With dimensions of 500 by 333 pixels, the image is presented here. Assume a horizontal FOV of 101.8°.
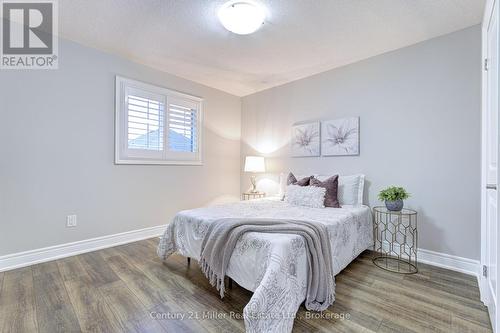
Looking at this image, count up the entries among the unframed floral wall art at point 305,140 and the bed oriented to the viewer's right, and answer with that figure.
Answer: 0

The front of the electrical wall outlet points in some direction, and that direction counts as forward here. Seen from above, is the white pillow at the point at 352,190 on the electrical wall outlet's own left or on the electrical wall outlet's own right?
on the electrical wall outlet's own left

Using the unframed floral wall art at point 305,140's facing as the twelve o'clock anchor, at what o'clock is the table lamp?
The table lamp is roughly at 2 o'clock from the unframed floral wall art.

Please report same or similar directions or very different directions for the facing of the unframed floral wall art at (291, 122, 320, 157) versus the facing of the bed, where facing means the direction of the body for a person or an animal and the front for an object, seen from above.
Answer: same or similar directions

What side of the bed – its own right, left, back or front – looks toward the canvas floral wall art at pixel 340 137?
back

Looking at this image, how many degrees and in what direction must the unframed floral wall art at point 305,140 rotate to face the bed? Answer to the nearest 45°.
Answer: approximately 45° to its left

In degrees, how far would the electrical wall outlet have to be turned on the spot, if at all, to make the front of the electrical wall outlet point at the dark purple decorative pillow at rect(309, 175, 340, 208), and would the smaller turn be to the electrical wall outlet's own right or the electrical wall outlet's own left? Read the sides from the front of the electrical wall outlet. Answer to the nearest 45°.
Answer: approximately 45° to the electrical wall outlet's own left

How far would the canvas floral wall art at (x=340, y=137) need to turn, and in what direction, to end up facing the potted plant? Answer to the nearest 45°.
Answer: approximately 90° to its left

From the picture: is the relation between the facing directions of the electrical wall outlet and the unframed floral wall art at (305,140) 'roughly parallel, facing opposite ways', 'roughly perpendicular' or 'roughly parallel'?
roughly perpendicular

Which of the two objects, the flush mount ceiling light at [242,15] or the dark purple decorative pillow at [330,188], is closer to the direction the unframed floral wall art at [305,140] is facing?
the flush mount ceiling light

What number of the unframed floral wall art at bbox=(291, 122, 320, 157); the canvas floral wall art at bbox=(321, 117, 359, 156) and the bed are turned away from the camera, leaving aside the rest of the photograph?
0

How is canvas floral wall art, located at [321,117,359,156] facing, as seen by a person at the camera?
facing the viewer and to the left of the viewer

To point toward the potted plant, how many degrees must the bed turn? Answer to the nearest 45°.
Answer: approximately 180°

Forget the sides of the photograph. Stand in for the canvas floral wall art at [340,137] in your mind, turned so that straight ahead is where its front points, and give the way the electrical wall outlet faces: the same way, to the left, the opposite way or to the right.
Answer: to the left

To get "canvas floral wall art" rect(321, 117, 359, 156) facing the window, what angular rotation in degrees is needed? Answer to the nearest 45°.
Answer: approximately 45° to its right

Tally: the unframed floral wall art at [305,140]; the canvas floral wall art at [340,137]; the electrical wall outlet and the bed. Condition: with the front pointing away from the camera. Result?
0
